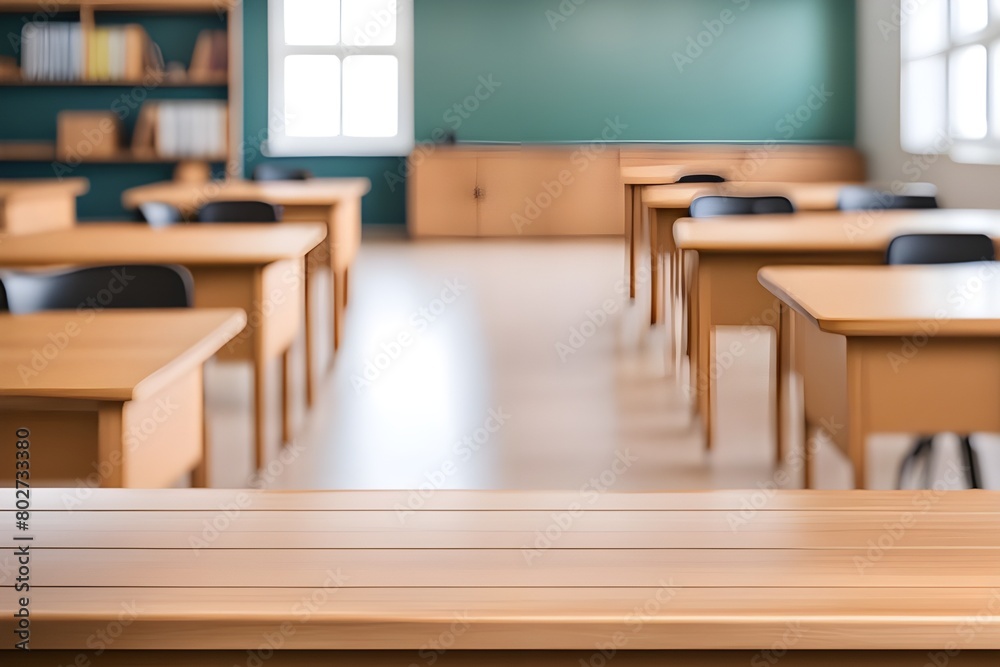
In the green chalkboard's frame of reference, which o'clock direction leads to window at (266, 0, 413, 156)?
The window is roughly at 3 o'clock from the green chalkboard.

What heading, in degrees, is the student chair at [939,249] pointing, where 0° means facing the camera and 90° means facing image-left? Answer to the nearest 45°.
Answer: approximately 0°

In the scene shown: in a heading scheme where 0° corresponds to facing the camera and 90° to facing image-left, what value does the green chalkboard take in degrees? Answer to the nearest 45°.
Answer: approximately 0°
